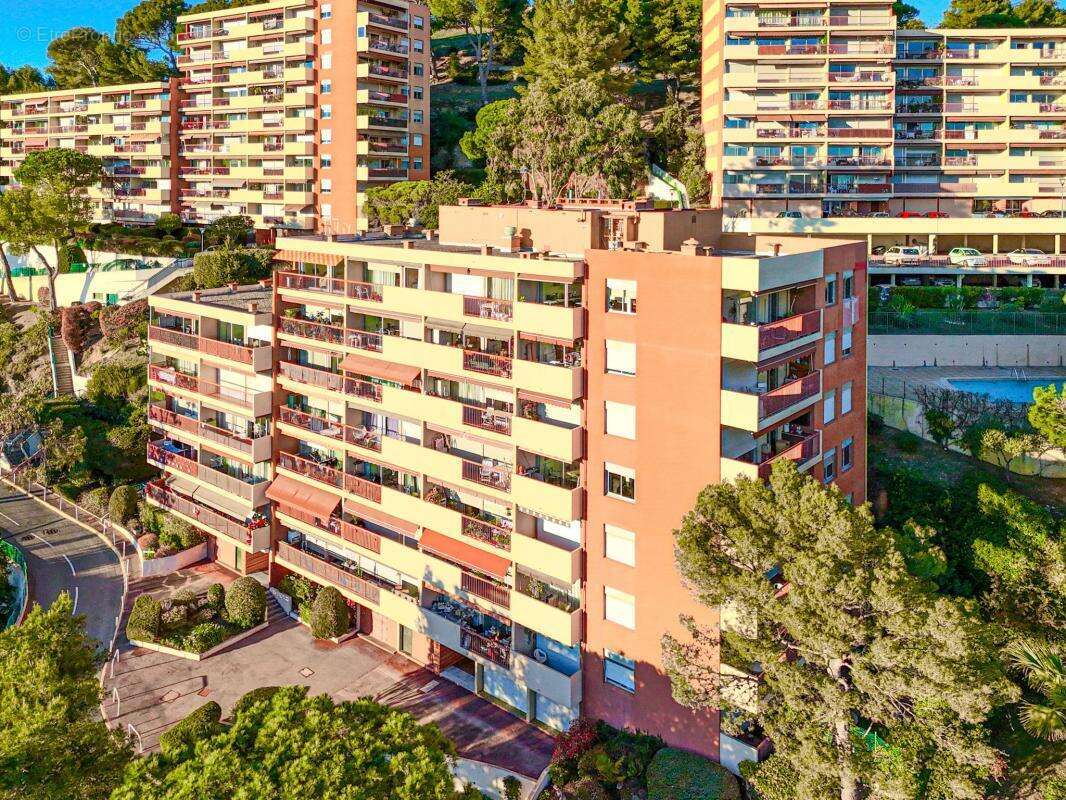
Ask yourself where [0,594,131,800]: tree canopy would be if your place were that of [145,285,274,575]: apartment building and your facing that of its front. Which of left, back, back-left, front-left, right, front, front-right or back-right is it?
front-left

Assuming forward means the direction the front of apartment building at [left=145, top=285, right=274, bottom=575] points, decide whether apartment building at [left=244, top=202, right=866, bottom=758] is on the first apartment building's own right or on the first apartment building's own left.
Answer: on the first apartment building's own left

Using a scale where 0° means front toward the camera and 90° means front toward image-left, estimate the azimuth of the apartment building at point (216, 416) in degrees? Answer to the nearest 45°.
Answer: approximately 45°

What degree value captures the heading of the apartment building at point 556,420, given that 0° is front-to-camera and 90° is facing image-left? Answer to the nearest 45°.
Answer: approximately 45°

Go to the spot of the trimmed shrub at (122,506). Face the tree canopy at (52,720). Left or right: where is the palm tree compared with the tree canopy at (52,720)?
left

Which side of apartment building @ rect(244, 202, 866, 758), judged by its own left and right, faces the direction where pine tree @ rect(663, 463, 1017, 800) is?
left

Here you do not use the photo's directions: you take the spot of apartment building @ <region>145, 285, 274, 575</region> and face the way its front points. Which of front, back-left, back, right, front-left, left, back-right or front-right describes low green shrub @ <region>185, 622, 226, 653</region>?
front-left
